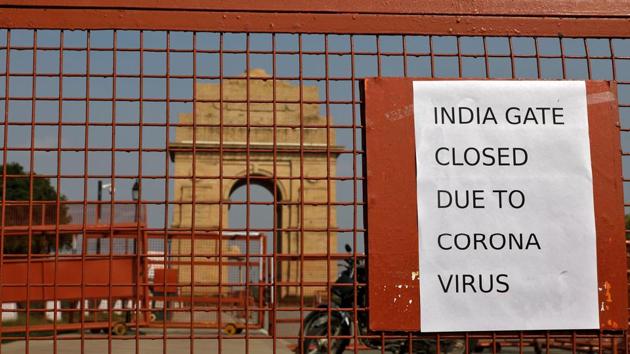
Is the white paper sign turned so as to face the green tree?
no

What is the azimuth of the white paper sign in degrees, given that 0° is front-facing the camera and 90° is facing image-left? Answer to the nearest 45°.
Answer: approximately 0°
